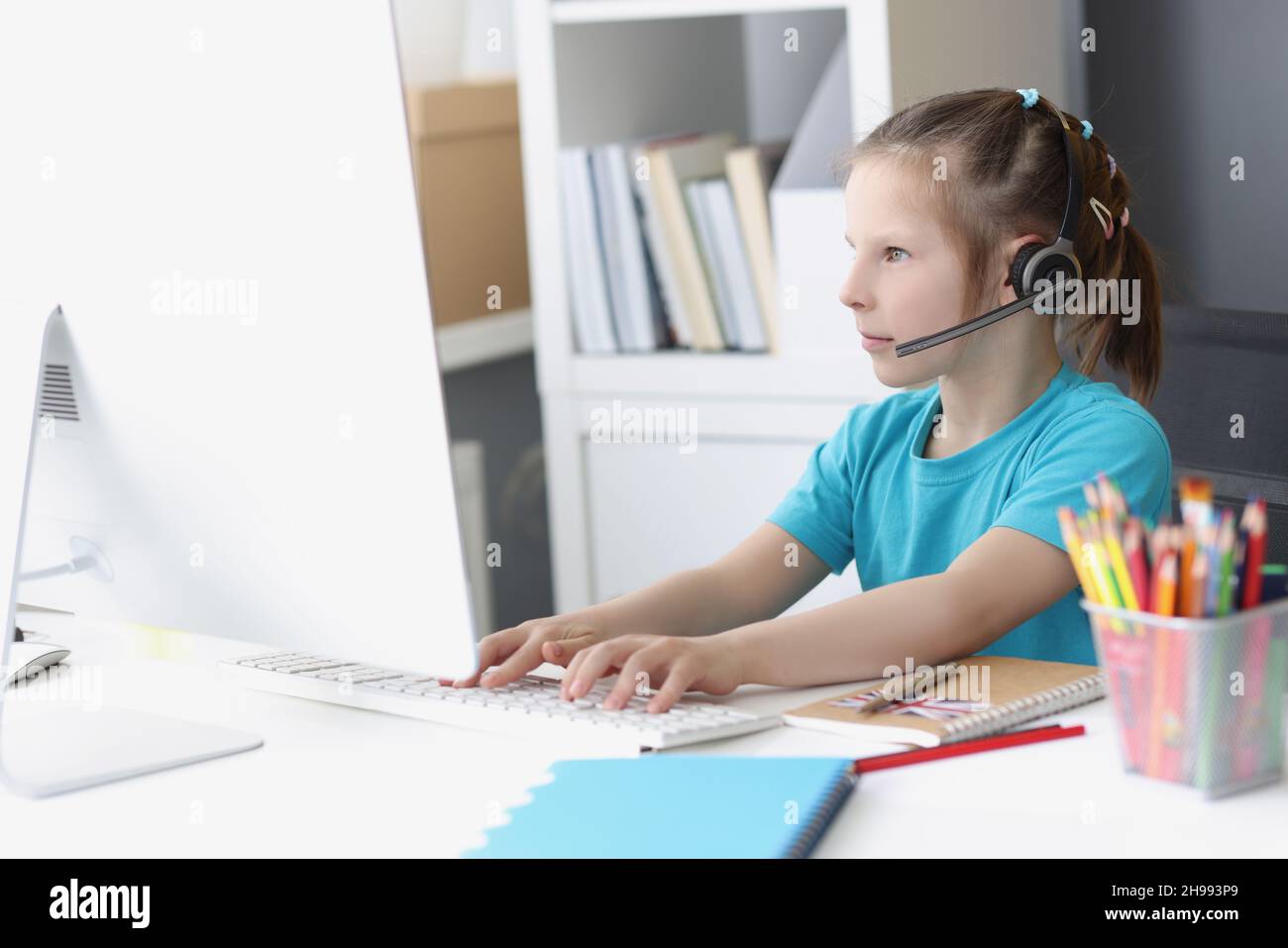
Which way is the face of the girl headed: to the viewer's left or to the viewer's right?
to the viewer's left

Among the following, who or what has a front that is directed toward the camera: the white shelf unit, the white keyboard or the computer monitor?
the white shelf unit

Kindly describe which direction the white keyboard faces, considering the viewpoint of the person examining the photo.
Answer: facing away from the viewer and to the right of the viewer

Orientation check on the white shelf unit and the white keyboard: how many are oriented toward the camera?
1

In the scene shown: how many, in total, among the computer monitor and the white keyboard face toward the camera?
0

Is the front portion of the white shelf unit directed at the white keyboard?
yes

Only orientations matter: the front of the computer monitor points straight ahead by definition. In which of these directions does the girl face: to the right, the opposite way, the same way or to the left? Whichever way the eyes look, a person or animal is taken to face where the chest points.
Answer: the opposite way

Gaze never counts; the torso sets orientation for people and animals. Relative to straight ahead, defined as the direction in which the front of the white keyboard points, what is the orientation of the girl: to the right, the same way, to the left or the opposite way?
the opposite way

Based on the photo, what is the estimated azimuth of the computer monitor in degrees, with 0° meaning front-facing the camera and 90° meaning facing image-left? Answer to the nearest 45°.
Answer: approximately 225°
